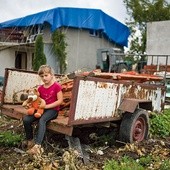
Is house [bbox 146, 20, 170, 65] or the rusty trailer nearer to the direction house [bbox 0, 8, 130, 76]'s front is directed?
the rusty trailer

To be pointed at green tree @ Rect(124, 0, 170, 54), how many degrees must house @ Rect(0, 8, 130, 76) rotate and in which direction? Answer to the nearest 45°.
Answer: approximately 135° to its left

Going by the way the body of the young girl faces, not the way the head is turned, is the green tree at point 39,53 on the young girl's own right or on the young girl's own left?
on the young girl's own right

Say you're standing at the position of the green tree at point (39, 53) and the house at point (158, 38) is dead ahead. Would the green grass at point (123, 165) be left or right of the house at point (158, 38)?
right

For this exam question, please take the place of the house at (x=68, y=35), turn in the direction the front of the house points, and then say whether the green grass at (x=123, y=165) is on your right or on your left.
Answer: on your left

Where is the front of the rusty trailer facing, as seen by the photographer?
facing away from the viewer and to the right of the viewer

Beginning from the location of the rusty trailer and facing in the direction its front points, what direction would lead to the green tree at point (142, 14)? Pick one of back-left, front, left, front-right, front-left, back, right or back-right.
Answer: front-left

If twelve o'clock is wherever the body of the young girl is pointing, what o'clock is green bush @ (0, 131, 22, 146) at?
The green bush is roughly at 3 o'clock from the young girl.

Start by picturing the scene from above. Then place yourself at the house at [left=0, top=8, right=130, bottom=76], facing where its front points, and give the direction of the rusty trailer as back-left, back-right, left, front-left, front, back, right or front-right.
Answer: front-left

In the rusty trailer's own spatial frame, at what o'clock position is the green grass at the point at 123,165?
The green grass is roughly at 4 o'clock from the rusty trailer.

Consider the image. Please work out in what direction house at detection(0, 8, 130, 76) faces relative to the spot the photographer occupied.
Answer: facing the viewer and to the left of the viewer

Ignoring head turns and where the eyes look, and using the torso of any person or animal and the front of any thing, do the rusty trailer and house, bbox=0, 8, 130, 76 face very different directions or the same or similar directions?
very different directions

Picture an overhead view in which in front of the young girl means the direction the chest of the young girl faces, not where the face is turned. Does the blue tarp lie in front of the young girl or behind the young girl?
behind

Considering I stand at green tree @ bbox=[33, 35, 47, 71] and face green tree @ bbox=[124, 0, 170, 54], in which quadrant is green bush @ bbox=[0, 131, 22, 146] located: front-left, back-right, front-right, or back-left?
back-right

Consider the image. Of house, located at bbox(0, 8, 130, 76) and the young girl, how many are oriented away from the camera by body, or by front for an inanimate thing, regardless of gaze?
0

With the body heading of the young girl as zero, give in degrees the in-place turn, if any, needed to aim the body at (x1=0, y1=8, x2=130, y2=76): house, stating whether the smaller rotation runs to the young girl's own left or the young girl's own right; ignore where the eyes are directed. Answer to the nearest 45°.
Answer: approximately 135° to the young girl's own right
